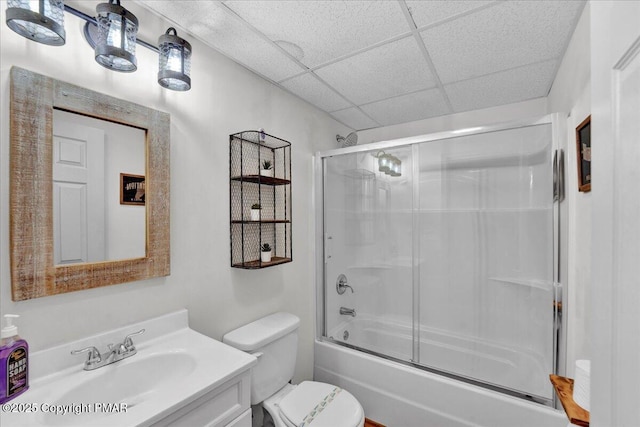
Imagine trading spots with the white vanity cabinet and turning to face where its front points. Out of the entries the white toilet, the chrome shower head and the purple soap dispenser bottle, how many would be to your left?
2

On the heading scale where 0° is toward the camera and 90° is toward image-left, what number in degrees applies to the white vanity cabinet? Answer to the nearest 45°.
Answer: approximately 315°

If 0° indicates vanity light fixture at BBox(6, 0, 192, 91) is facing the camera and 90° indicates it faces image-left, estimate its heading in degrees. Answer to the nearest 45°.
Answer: approximately 315°

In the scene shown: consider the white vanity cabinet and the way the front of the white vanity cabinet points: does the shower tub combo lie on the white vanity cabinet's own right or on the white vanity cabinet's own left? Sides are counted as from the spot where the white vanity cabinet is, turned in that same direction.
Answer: on the white vanity cabinet's own left

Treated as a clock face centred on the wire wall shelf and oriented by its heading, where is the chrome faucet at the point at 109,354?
The chrome faucet is roughly at 3 o'clock from the wire wall shelf.
